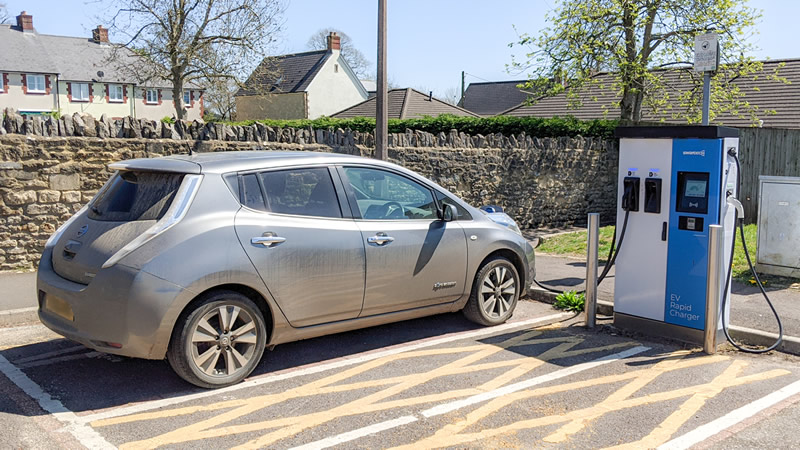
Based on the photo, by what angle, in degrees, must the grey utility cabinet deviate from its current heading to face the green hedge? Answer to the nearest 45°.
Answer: approximately 135° to its right

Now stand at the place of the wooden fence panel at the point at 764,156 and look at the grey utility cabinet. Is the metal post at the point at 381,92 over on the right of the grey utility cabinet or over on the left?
right

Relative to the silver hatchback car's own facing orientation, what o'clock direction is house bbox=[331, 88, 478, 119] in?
The house is roughly at 11 o'clock from the silver hatchback car.

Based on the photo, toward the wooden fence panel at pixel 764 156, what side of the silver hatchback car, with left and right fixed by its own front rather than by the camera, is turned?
front

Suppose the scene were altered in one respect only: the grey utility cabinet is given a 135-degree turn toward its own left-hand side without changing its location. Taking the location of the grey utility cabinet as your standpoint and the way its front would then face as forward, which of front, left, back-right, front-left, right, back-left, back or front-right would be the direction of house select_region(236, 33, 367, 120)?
left

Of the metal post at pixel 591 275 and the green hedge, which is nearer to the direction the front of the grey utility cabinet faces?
the metal post

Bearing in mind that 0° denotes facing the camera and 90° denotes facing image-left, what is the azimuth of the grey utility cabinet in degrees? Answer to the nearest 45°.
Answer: approximately 0°

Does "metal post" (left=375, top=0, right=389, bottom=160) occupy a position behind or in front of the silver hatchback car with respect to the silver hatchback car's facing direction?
in front

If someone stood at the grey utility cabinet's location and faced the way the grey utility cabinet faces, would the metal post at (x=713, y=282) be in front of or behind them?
in front

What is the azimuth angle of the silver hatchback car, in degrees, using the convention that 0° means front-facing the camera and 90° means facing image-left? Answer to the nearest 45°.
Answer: approximately 225°

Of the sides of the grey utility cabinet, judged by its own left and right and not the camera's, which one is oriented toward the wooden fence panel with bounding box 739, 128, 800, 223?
back
